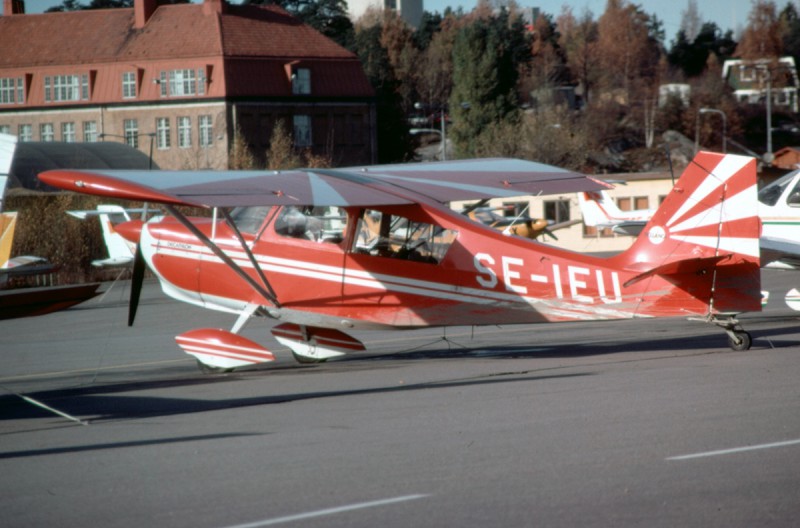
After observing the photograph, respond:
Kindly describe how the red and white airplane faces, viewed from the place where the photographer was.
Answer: facing away from the viewer and to the left of the viewer

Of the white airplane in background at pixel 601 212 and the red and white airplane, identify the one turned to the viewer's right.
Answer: the white airplane in background

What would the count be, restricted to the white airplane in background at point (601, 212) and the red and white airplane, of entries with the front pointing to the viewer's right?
1

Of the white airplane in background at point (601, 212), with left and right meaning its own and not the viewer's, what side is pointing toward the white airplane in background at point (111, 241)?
back

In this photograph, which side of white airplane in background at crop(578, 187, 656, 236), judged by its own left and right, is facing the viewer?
right

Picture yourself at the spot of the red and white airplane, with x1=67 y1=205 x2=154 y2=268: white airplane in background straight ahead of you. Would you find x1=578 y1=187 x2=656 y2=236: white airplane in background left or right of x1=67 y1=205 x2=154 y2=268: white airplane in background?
right
